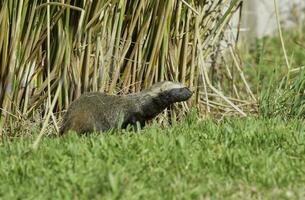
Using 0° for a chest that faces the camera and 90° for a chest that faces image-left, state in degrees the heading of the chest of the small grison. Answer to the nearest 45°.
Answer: approximately 270°
